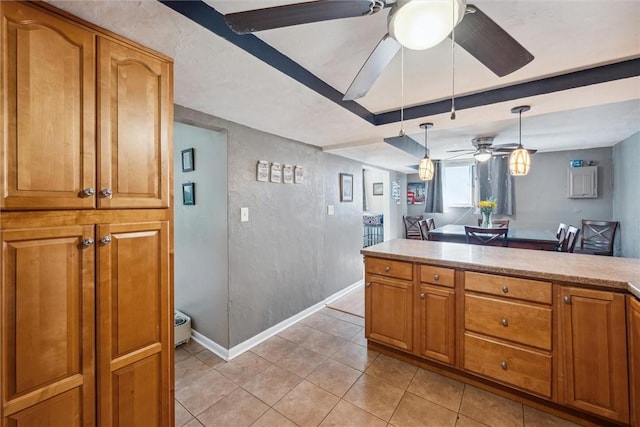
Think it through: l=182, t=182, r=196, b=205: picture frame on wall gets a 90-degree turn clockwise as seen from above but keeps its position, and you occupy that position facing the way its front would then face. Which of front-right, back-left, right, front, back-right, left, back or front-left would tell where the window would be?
back-right

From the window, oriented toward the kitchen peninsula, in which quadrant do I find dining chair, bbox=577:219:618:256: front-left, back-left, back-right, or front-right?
front-left

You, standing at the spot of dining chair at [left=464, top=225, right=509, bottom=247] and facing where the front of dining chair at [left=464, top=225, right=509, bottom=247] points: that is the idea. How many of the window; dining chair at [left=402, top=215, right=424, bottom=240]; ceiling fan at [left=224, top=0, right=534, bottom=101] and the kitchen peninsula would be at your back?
2

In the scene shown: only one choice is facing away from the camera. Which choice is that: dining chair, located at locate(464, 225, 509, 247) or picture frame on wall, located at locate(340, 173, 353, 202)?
the dining chair

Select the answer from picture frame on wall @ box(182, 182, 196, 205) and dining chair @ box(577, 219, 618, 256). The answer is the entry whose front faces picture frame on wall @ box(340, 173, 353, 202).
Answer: the dining chair

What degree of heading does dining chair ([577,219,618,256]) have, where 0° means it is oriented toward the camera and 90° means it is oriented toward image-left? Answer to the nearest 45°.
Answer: approximately 45°

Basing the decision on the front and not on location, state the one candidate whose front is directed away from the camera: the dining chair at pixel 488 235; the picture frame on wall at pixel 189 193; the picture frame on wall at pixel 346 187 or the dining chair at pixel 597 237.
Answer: the dining chair at pixel 488 235

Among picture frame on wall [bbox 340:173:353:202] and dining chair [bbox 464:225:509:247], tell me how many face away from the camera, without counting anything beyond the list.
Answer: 1

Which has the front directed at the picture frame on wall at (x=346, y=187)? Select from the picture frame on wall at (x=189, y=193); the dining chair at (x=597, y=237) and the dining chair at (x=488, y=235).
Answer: the dining chair at (x=597, y=237)

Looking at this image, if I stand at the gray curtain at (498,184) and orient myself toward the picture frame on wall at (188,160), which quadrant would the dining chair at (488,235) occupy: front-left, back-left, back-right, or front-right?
front-left

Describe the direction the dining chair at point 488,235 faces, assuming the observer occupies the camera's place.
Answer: facing away from the viewer

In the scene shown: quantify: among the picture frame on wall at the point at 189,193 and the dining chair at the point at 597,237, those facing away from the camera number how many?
0

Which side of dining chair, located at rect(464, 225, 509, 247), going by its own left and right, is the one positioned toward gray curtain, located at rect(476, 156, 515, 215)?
front

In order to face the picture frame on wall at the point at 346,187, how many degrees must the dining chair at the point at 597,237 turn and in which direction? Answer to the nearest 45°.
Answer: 0° — it already faces it

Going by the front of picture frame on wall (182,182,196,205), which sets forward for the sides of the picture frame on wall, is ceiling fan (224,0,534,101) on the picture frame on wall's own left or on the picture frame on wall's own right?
on the picture frame on wall's own left

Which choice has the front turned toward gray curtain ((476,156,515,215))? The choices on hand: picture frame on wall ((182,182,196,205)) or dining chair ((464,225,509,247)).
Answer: the dining chair
